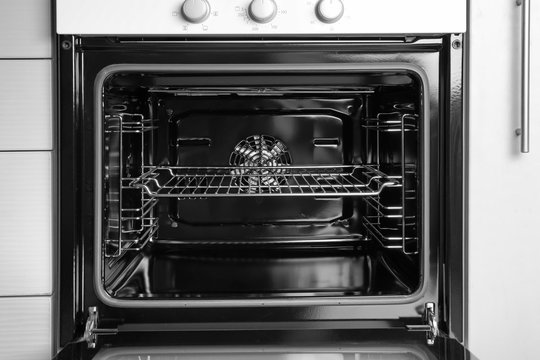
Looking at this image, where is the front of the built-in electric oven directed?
toward the camera
